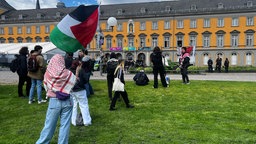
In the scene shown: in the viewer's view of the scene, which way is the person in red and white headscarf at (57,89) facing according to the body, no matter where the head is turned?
away from the camera

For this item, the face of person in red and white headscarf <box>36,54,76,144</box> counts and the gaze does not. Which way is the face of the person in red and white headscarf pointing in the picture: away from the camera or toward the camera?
away from the camera

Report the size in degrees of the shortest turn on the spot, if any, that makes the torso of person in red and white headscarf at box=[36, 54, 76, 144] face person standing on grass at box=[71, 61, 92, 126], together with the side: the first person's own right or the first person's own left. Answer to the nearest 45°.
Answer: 0° — they already face them
